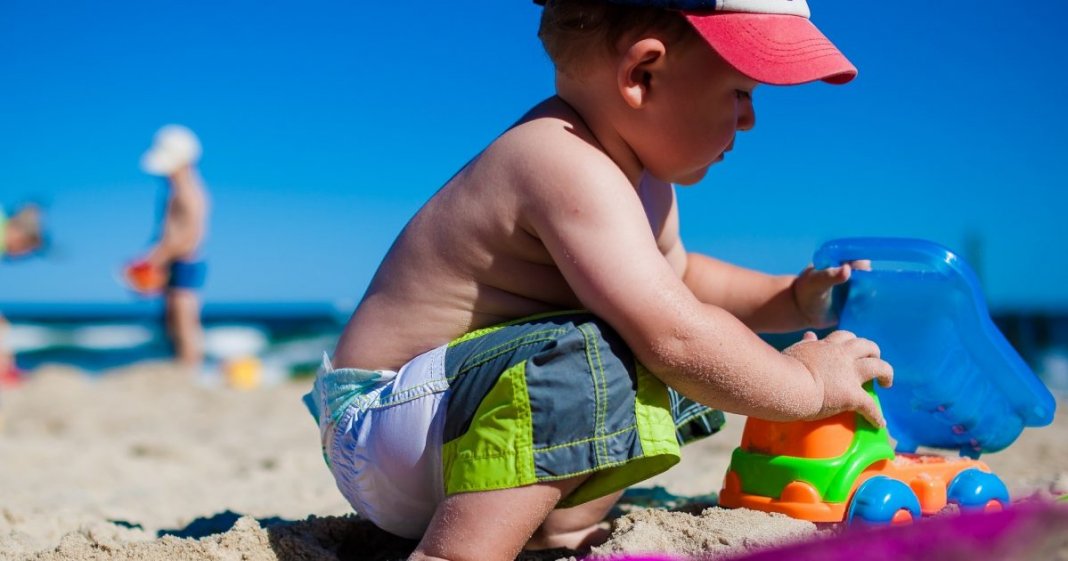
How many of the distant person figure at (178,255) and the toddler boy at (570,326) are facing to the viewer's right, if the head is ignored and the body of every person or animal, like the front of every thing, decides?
1

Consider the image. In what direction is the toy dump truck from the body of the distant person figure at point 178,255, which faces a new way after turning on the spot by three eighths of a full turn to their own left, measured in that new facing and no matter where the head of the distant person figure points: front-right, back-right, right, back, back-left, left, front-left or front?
front-right

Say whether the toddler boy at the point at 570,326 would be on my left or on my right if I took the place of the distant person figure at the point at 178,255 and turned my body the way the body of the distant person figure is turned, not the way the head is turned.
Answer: on my left

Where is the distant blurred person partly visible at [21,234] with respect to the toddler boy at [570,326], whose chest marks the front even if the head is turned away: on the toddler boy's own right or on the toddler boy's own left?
on the toddler boy's own left

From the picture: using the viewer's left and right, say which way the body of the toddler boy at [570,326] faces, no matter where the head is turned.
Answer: facing to the right of the viewer

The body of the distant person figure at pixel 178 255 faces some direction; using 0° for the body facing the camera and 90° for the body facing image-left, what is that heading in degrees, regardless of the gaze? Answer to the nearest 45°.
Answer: approximately 90°

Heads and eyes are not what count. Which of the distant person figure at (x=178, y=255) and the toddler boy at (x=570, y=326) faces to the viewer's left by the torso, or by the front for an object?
the distant person figure

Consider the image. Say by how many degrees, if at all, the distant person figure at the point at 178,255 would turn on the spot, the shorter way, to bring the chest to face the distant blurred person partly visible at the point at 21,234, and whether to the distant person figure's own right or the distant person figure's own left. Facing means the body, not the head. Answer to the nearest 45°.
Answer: approximately 45° to the distant person figure's own right

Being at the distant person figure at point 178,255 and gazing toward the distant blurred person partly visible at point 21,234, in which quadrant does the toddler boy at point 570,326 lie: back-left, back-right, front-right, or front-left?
back-left

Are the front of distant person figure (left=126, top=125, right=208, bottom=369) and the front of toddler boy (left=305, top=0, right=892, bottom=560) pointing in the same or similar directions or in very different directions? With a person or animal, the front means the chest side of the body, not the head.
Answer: very different directions

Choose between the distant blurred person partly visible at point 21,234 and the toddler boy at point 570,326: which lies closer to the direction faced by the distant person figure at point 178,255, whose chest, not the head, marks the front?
the distant blurred person partly visible

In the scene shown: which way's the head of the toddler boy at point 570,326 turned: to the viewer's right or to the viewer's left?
to the viewer's right
